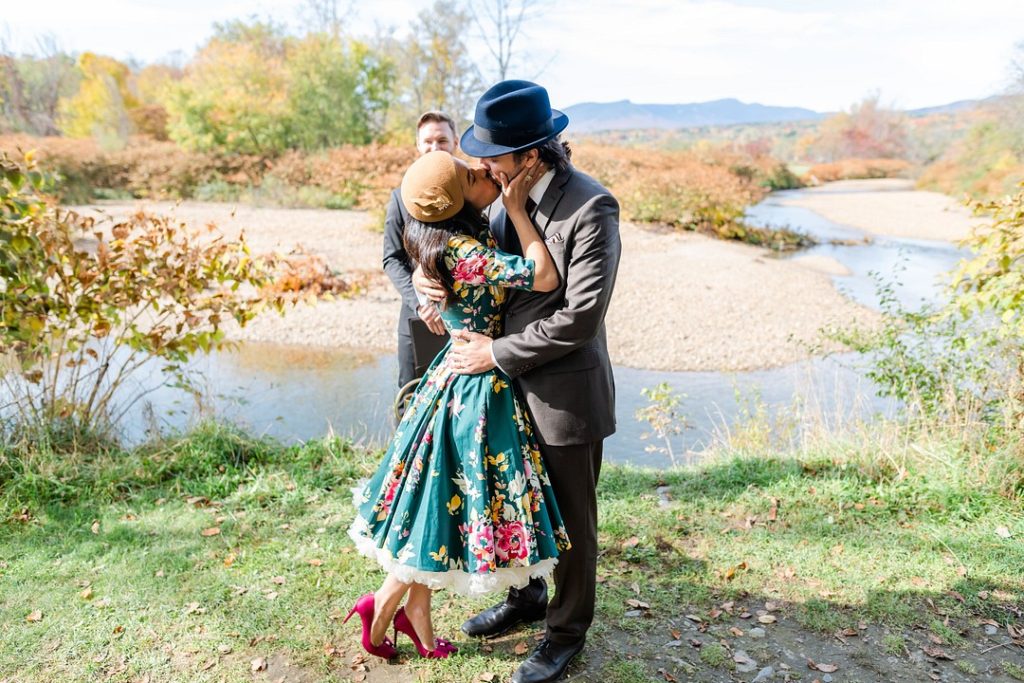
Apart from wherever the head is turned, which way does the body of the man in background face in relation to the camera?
toward the camera

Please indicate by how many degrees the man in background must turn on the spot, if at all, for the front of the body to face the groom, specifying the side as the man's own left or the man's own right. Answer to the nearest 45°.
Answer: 0° — they already face them

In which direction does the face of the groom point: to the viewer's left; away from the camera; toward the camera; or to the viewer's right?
to the viewer's left

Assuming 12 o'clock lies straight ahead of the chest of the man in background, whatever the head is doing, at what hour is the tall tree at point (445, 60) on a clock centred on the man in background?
The tall tree is roughly at 6 o'clock from the man in background.

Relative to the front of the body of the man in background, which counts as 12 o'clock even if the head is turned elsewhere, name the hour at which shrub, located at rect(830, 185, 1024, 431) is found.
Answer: The shrub is roughly at 9 o'clock from the man in background.

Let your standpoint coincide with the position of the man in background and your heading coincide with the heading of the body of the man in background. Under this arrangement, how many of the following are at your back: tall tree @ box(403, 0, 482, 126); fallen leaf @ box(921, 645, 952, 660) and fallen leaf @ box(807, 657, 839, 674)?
1

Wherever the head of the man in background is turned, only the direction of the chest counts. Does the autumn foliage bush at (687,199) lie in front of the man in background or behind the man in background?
behind

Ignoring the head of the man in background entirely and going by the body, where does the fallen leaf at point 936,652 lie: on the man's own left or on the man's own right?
on the man's own left
